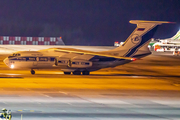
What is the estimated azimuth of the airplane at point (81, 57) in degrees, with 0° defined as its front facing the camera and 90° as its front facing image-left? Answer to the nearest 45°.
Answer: approximately 90°
